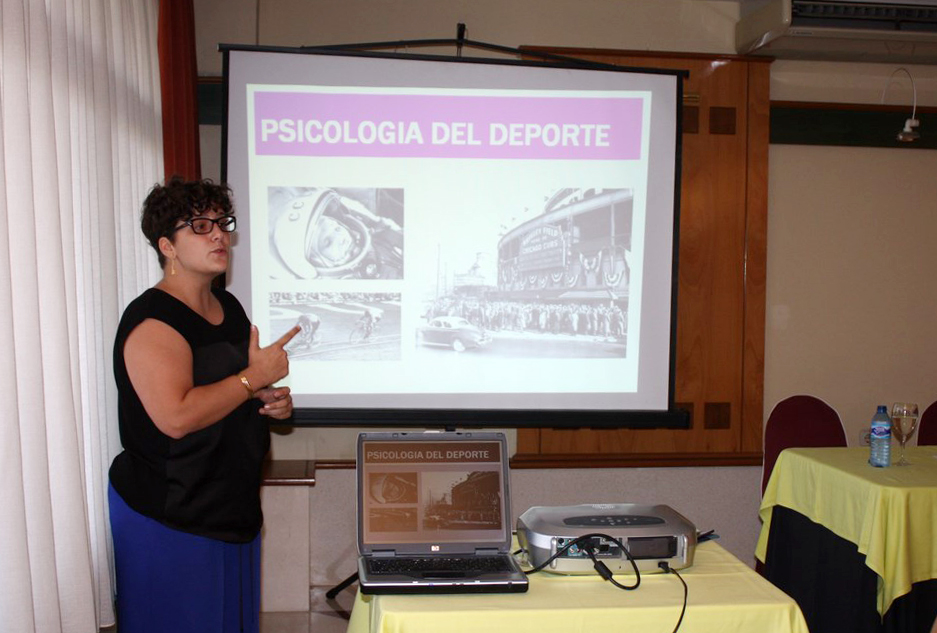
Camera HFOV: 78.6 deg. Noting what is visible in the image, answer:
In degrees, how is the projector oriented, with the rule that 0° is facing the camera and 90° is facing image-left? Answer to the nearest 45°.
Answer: approximately 180°

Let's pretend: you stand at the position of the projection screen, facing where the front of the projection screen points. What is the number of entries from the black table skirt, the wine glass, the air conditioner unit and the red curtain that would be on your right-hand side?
1

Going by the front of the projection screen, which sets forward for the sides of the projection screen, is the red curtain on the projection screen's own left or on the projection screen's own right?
on the projection screen's own right

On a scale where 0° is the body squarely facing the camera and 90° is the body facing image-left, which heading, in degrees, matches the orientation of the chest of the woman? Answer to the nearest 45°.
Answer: approximately 315°

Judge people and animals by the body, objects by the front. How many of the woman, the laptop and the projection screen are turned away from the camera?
0

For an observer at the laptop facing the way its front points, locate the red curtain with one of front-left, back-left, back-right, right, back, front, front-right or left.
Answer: back-right

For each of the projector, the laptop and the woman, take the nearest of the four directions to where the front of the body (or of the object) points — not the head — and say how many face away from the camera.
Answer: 1

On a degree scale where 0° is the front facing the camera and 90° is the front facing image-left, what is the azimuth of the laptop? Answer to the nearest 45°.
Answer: approximately 0°

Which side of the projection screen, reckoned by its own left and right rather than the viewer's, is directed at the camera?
front

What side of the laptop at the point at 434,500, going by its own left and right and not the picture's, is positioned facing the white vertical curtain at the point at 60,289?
right

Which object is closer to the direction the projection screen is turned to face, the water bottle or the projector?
the projector

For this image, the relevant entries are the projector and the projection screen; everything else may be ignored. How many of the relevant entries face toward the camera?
1

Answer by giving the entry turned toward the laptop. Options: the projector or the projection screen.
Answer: the projection screen

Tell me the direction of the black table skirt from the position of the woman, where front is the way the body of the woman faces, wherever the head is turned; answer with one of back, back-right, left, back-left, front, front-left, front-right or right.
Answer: front-left

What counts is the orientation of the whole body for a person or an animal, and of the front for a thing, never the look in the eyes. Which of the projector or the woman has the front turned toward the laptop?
the woman
